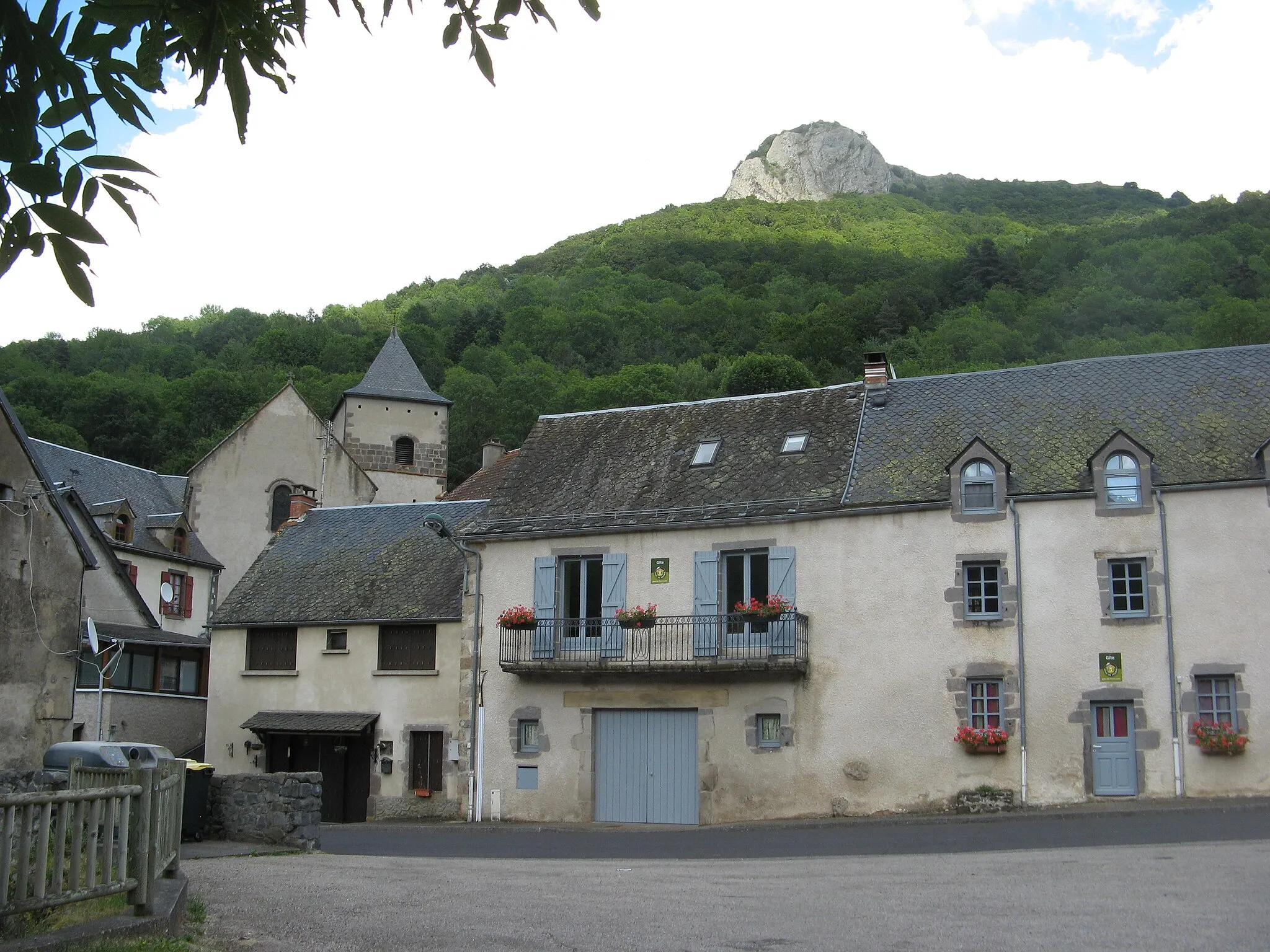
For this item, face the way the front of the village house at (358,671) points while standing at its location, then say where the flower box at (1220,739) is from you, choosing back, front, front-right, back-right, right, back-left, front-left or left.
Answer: front-left

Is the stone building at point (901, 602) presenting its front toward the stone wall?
no

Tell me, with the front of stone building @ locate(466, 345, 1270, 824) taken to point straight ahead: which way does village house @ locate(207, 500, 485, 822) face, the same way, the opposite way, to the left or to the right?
the same way

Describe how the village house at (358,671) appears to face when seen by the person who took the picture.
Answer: facing the viewer

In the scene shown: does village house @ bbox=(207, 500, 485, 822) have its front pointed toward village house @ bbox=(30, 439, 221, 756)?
no

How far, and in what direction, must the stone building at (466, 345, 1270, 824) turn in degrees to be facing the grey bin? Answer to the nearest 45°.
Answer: approximately 45° to its right

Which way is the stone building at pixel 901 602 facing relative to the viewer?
toward the camera

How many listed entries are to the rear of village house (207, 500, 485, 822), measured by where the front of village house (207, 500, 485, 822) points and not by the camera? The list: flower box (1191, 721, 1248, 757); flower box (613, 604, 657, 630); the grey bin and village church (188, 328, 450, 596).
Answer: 1

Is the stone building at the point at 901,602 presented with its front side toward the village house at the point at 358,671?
no

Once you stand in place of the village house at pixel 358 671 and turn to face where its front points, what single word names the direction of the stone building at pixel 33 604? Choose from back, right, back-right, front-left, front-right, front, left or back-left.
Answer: front-right

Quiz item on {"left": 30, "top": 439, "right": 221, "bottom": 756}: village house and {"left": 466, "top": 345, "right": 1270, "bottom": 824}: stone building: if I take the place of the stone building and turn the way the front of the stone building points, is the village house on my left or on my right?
on my right

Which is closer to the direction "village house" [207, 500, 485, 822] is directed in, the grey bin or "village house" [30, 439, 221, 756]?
the grey bin

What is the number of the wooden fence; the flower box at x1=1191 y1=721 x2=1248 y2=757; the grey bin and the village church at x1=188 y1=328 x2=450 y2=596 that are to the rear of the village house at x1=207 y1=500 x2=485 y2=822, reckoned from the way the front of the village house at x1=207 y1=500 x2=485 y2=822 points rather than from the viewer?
1

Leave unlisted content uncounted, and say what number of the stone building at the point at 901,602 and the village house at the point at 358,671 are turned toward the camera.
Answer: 2
